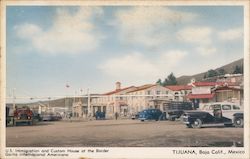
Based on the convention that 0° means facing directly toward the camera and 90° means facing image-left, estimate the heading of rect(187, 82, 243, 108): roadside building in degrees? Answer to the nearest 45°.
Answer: approximately 45°

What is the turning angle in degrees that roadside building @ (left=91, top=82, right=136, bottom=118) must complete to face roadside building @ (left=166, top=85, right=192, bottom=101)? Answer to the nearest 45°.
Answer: approximately 135° to its left

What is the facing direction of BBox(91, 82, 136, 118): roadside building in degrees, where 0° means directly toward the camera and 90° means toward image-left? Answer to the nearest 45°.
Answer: approximately 45°
